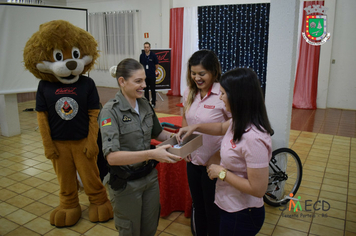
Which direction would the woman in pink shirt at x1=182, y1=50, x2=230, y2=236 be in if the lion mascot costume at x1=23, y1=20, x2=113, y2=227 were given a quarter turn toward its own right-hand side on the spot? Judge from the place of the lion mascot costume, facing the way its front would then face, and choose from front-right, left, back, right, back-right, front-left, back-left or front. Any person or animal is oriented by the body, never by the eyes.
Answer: back-left

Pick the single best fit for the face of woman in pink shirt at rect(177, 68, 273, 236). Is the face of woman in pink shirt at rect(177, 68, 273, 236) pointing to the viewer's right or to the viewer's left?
to the viewer's left

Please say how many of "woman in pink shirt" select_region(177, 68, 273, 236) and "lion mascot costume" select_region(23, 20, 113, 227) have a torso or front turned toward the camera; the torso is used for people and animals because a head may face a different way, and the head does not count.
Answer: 1

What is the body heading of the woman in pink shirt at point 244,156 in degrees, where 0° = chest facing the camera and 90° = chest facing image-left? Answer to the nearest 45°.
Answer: approximately 90°

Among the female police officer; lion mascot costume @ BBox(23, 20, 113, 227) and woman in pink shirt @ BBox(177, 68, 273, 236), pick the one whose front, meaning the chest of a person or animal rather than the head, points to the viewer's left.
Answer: the woman in pink shirt

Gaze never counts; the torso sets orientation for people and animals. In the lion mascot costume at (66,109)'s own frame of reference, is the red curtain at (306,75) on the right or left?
on its left

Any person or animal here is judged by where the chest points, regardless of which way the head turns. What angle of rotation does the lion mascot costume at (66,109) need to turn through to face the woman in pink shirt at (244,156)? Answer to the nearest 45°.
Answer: approximately 45° to its left

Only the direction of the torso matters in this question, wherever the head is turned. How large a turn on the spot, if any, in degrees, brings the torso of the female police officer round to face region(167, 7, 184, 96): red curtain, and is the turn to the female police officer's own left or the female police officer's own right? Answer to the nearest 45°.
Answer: approximately 135° to the female police officer's own left

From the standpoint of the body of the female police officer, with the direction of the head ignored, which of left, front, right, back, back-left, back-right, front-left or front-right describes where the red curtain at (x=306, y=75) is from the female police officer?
left

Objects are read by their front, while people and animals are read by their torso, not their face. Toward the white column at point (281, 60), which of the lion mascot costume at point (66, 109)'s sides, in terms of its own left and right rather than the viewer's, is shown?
left

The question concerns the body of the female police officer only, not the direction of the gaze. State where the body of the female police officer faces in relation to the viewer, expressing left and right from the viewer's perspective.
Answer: facing the viewer and to the right of the viewer
